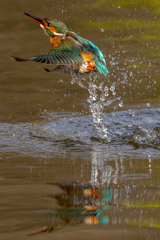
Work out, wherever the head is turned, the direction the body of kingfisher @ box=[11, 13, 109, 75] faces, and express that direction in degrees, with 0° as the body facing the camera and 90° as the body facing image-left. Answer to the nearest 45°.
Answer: approximately 90°
